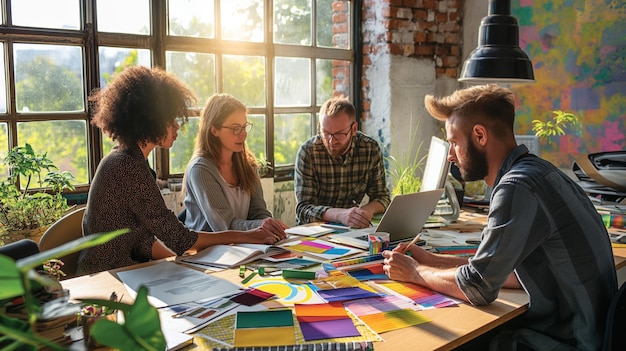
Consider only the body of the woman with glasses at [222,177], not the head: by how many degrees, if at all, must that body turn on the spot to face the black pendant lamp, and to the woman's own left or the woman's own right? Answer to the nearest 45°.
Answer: approximately 45° to the woman's own left

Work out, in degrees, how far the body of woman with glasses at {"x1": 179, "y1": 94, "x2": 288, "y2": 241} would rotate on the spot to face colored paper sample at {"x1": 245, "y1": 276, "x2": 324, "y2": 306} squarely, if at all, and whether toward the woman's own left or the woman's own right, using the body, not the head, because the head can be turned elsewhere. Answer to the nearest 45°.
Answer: approximately 45° to the woman's own right

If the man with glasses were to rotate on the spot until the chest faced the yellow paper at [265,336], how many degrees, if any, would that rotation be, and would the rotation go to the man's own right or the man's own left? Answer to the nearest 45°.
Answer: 0° — they already face it

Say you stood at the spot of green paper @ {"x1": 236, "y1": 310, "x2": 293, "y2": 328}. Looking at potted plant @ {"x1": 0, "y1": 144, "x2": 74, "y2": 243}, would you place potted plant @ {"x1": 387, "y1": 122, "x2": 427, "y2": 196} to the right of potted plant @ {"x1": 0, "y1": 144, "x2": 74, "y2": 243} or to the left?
right

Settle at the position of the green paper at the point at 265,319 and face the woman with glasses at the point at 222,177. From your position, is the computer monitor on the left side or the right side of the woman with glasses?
right

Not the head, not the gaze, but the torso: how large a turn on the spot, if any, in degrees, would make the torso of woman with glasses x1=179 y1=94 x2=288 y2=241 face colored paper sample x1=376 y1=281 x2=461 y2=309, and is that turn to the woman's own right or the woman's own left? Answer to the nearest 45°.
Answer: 0° — they already face it

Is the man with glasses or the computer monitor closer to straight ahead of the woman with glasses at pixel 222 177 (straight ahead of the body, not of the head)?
the computer monitor

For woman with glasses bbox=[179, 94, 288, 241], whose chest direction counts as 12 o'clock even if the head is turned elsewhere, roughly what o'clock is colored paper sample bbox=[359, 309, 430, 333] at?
The colored paper sample is roughly at 1 o'clock from the woman with glasses.

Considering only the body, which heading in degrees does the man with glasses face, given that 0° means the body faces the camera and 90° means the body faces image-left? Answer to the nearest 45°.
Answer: approximately 0°
